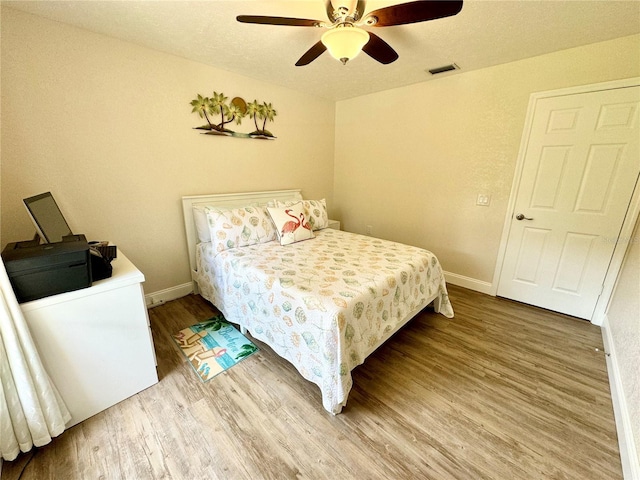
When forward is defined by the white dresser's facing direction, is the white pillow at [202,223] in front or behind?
in front

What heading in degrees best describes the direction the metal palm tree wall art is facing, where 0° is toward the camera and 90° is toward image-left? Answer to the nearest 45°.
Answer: approximately 315°

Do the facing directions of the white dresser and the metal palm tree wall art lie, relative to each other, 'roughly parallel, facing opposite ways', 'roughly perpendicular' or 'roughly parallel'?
roughly perpendicular

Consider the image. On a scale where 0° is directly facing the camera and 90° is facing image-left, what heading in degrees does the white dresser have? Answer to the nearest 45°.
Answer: approximately 270°

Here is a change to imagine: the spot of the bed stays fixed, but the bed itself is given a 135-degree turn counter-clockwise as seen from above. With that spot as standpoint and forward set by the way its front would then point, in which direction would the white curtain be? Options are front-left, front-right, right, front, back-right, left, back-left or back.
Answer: back-left

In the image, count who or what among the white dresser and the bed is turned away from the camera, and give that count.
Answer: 0

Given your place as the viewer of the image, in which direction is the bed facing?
facing the viewer and to the right of the viewer

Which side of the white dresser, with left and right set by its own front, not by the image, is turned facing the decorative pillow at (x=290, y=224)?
front

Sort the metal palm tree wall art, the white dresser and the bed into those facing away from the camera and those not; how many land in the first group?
0

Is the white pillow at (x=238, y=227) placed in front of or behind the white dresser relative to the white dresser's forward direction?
in front

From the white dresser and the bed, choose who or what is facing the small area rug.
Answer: the white dresser

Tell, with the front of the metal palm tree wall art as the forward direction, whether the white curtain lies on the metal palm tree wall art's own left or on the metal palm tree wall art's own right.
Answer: on the metal palm tree wall art's own right

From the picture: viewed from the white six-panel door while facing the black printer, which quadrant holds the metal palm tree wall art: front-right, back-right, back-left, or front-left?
front-right
